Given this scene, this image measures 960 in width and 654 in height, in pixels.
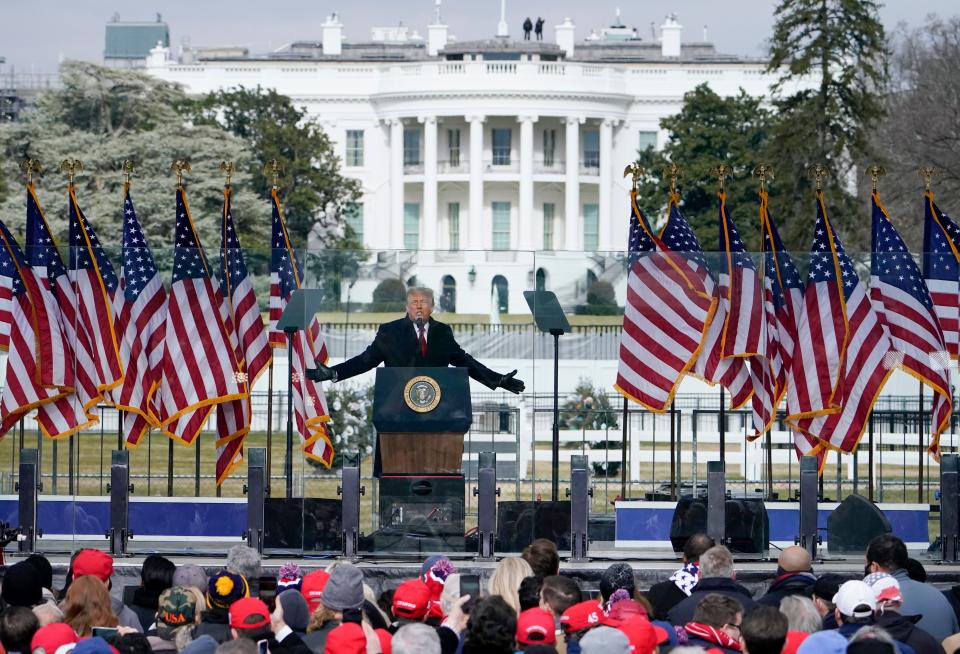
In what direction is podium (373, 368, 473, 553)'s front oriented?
toward the camera

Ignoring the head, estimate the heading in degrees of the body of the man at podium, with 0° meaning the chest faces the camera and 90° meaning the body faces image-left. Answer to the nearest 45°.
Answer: approximately 0°

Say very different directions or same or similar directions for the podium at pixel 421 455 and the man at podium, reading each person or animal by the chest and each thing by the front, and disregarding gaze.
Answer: same or similar directions

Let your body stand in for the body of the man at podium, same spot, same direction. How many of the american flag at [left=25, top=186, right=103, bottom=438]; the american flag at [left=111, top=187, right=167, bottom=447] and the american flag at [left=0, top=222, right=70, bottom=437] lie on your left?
0

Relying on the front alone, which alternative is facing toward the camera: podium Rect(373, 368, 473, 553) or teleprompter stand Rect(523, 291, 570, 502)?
the podium

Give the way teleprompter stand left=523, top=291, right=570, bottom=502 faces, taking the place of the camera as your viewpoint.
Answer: facing away from the viewer and to the left of the viewer

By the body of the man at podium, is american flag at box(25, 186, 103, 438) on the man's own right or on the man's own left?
on the man's own right

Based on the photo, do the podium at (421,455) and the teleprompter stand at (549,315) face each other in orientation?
no

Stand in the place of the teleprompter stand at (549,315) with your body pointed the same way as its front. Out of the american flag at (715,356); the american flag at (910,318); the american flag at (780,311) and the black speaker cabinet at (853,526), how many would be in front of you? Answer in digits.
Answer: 0

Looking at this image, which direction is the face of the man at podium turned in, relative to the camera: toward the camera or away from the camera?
toward the camera

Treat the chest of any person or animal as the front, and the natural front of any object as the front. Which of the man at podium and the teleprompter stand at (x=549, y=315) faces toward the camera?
the man at podium
